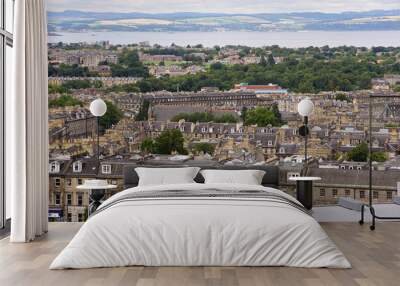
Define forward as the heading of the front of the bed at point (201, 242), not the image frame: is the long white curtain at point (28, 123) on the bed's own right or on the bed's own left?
on the bed's own right

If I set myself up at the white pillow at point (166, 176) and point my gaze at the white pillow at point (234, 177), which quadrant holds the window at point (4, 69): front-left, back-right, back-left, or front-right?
back-right

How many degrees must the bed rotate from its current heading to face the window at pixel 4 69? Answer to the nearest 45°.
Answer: approximately 135° to its right

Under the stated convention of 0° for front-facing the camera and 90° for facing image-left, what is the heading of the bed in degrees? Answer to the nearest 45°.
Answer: approximately 0°
